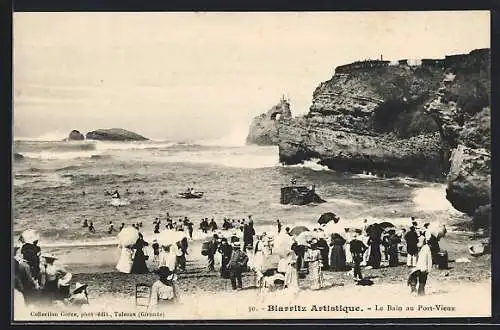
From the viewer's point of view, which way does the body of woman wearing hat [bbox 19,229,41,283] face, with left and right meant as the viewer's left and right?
facing away from the viewer and to the right of the viewer
